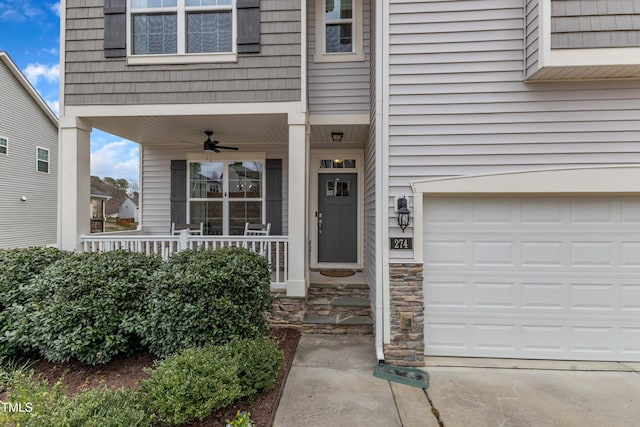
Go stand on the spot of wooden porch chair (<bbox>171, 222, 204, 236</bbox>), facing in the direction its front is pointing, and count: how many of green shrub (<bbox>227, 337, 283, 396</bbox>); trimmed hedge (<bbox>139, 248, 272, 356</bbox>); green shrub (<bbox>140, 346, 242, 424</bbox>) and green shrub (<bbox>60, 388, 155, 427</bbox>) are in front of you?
4

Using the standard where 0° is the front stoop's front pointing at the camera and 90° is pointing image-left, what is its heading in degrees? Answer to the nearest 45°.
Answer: approximately 0°

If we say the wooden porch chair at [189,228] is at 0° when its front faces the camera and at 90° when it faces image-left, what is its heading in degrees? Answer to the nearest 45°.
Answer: approximately 0°

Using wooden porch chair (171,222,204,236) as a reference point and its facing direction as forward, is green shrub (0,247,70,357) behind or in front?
in front

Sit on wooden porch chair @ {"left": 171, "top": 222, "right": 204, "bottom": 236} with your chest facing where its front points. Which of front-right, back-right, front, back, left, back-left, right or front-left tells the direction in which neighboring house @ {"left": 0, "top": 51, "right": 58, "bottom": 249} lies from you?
back-right

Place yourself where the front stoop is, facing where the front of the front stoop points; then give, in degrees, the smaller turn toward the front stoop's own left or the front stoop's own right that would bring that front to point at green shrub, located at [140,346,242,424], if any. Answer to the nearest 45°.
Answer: approximately 45° to the front stoop's own right

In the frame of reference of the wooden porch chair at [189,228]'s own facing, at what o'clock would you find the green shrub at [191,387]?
The green shrub is roughly at 12 o'clock from the wooden porch chair.

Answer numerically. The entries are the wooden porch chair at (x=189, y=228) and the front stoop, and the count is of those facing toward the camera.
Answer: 2

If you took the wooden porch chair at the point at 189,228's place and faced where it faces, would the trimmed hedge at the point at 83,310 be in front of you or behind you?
in front

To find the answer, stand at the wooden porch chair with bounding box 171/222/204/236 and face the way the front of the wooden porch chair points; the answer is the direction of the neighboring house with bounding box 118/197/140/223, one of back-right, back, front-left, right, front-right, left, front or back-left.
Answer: back

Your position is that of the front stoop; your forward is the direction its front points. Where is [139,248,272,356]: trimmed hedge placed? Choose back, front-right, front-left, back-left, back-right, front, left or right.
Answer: front-right

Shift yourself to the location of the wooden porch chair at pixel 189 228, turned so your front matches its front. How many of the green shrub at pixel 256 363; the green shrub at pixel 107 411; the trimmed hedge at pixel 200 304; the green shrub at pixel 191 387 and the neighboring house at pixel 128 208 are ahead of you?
4
